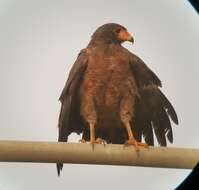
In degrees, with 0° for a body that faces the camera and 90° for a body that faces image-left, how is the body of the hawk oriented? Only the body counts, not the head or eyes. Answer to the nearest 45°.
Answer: approximately 0°
